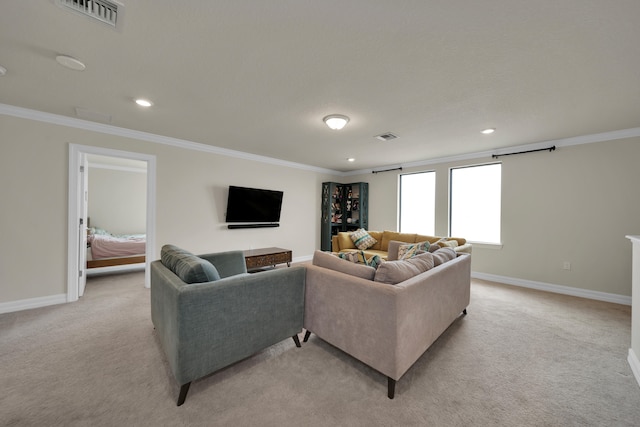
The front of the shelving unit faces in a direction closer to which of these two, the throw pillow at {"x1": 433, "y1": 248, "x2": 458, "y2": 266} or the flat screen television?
the throw pillow

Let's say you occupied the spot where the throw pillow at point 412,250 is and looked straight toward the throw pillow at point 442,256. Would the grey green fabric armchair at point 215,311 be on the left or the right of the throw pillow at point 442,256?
right

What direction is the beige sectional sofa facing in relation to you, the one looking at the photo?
facing away from the viewer and to the left of the viewer

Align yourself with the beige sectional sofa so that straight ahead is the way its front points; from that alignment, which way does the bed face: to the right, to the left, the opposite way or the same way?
to the right

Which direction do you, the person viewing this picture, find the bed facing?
facing to the right of the viewer

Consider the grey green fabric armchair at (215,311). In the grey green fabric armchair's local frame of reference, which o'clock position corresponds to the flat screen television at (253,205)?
The flat screen television is roughly at 11 o'clock from the grey green fabric armchair.

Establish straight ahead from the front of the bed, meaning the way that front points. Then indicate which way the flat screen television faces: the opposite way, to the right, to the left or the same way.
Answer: to the right
